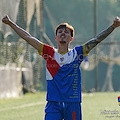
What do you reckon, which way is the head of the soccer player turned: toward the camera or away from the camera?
toward the camera

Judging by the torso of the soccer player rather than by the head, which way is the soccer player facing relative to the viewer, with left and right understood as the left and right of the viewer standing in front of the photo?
facing the viewer
